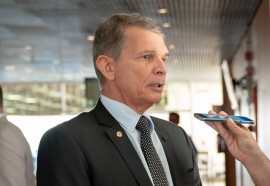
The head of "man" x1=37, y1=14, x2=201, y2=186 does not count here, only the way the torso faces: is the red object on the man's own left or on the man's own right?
on the man's own left

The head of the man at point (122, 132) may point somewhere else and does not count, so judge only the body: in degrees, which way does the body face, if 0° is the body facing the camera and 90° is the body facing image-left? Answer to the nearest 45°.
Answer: approximately 315°
